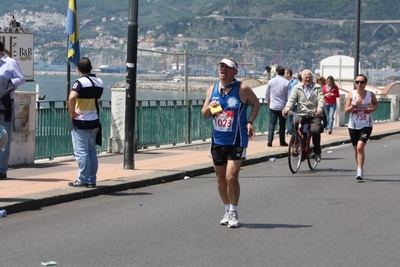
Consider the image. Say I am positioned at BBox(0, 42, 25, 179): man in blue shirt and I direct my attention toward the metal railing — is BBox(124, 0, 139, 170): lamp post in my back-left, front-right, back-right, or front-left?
front-right

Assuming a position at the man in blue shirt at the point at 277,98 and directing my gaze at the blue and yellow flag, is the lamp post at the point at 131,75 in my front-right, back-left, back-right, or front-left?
front-left

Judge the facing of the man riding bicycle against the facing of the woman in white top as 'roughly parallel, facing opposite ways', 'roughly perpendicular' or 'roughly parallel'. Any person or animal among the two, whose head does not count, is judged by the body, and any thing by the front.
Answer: roughly parallel

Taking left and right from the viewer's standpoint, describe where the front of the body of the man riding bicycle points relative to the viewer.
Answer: facing the viewer

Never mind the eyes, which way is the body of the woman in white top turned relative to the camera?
toward the camera

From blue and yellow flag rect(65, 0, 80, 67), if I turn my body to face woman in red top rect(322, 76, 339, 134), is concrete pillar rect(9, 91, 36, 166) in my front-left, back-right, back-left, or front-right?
back-right

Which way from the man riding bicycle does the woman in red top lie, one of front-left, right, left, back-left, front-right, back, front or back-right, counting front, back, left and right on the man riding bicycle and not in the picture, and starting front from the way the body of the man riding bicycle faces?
back

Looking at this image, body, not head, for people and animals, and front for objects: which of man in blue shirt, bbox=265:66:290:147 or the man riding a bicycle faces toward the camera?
the man riding a bicycle
